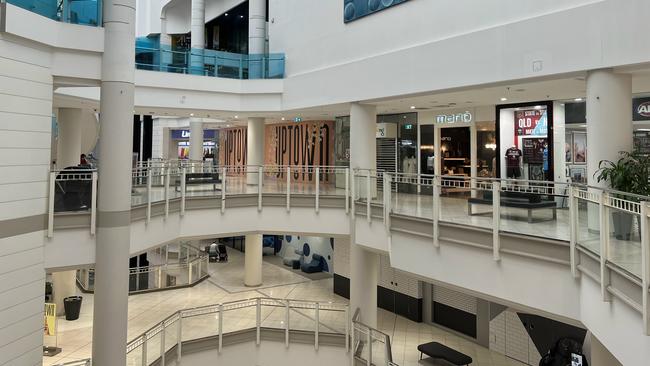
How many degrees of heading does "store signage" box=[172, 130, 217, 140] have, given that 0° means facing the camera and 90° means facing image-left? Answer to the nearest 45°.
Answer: approximately 0°

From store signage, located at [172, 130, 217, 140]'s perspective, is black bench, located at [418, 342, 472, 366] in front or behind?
in front

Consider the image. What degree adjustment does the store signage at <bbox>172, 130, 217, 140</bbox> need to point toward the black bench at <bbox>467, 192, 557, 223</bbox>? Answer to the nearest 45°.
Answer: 0° — it already faces it

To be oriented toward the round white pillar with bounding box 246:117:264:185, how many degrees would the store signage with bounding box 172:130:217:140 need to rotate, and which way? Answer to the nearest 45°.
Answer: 0° — it already faces it

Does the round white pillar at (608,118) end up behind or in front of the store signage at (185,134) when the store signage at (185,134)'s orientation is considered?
in front

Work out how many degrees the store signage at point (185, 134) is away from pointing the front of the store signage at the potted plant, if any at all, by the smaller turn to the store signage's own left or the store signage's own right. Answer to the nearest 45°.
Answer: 0° — it already faces it

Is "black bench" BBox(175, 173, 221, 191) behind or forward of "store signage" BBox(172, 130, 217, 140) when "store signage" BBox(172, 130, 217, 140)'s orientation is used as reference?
forward
